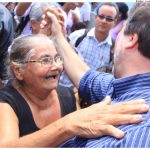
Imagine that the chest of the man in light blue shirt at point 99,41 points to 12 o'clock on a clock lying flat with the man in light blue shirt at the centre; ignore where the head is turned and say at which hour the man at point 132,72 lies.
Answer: The man is roughly at 12 o'clock from the man in light blue shirt.

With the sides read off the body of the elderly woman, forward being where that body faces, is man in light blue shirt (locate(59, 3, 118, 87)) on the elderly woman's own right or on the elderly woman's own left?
on the elderly woman's own left

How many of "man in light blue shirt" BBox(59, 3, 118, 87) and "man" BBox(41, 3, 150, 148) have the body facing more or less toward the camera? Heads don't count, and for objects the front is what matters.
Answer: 1

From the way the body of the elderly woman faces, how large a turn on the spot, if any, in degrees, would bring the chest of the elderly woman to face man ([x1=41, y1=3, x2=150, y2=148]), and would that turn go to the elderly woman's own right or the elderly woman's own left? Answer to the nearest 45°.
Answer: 0° — they already face them

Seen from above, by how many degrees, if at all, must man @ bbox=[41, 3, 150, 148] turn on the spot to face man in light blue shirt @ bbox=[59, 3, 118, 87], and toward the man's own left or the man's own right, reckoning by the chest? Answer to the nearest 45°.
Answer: approximately 45° to the man's own right

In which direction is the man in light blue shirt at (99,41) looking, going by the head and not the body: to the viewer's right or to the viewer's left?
to the viewer's left

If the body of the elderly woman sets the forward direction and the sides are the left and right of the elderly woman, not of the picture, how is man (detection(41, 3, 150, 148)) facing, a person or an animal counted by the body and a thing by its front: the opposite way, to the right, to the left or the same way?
the opposite way

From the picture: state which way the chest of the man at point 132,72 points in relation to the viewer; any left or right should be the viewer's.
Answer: facing away from the viewer and to the left of the viewer

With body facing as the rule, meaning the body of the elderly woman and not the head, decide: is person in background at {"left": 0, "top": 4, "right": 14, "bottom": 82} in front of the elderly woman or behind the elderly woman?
behind

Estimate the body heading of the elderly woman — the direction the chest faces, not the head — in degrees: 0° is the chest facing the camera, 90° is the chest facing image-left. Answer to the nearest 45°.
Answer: approximately 315°

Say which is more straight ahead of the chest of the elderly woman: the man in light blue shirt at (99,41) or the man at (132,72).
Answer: the man
